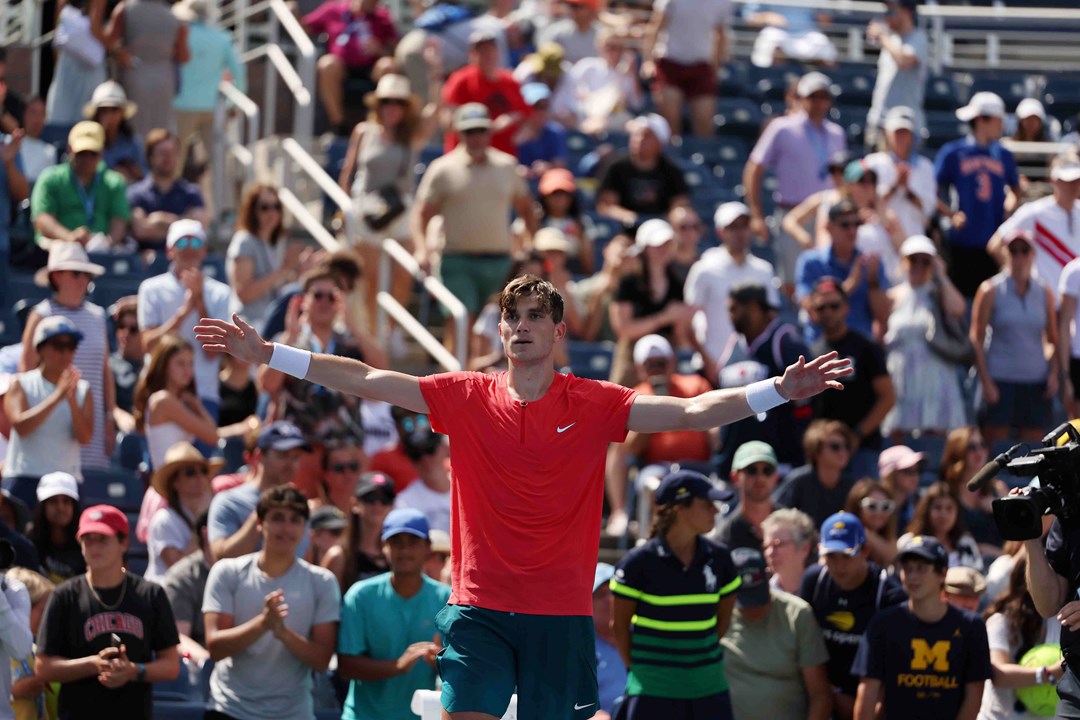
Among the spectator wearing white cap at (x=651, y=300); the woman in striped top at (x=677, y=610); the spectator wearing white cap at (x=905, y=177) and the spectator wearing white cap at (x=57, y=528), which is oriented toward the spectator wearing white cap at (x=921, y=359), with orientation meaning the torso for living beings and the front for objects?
the spectator wearing white cap at (x=905, y=177)

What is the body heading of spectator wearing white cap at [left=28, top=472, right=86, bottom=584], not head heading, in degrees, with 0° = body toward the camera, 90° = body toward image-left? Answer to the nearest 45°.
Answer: approximately 0°

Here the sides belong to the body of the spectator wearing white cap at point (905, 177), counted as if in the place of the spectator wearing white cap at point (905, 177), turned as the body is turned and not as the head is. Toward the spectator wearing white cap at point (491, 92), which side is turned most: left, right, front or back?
right

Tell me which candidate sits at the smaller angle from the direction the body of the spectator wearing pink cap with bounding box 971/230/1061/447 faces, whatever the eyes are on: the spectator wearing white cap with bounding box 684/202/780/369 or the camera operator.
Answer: the camera operator

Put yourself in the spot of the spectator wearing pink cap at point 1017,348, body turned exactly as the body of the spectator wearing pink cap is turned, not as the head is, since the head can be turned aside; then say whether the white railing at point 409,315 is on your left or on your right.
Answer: on your right

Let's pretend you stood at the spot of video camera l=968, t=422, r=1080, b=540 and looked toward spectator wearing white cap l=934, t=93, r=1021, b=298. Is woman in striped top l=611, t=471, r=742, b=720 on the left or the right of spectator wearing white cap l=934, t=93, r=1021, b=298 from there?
left

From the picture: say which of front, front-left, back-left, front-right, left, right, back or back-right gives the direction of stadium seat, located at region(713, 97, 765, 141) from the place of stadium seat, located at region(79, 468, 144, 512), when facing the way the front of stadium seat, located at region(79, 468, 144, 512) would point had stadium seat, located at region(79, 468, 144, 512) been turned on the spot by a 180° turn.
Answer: front-right

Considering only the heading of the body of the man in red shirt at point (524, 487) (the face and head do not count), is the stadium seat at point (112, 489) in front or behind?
behind

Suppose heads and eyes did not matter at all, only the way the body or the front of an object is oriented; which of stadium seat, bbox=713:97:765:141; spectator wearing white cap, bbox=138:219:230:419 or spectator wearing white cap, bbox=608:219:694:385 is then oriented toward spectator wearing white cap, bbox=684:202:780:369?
the stadium seat
